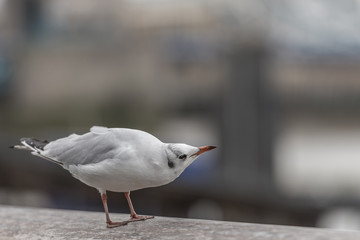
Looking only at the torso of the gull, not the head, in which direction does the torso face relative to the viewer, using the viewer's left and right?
facing to the right of the viewer
